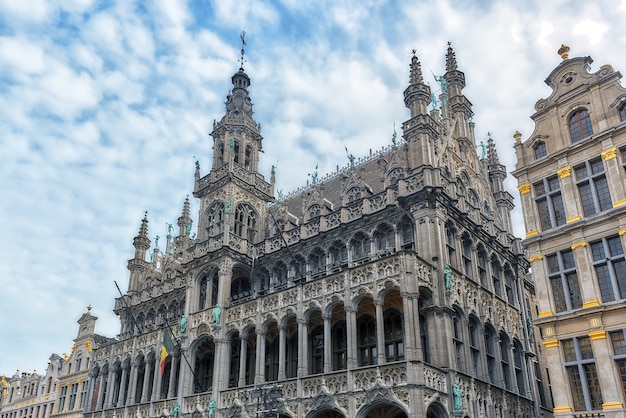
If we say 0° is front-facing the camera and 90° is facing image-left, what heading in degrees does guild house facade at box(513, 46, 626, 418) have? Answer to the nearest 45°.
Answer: approximately 45°

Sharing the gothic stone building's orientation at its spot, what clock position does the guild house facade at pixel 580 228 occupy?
The guild house facade is roughly at 9 o'clock from the gothic stone building.

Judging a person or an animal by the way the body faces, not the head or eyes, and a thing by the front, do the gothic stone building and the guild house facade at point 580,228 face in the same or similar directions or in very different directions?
same or similar directions

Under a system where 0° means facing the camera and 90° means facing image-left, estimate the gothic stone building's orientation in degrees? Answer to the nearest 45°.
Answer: approximately 45°

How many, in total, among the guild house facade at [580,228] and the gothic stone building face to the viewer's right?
0

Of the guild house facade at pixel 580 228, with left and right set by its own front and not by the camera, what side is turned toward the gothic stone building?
right
